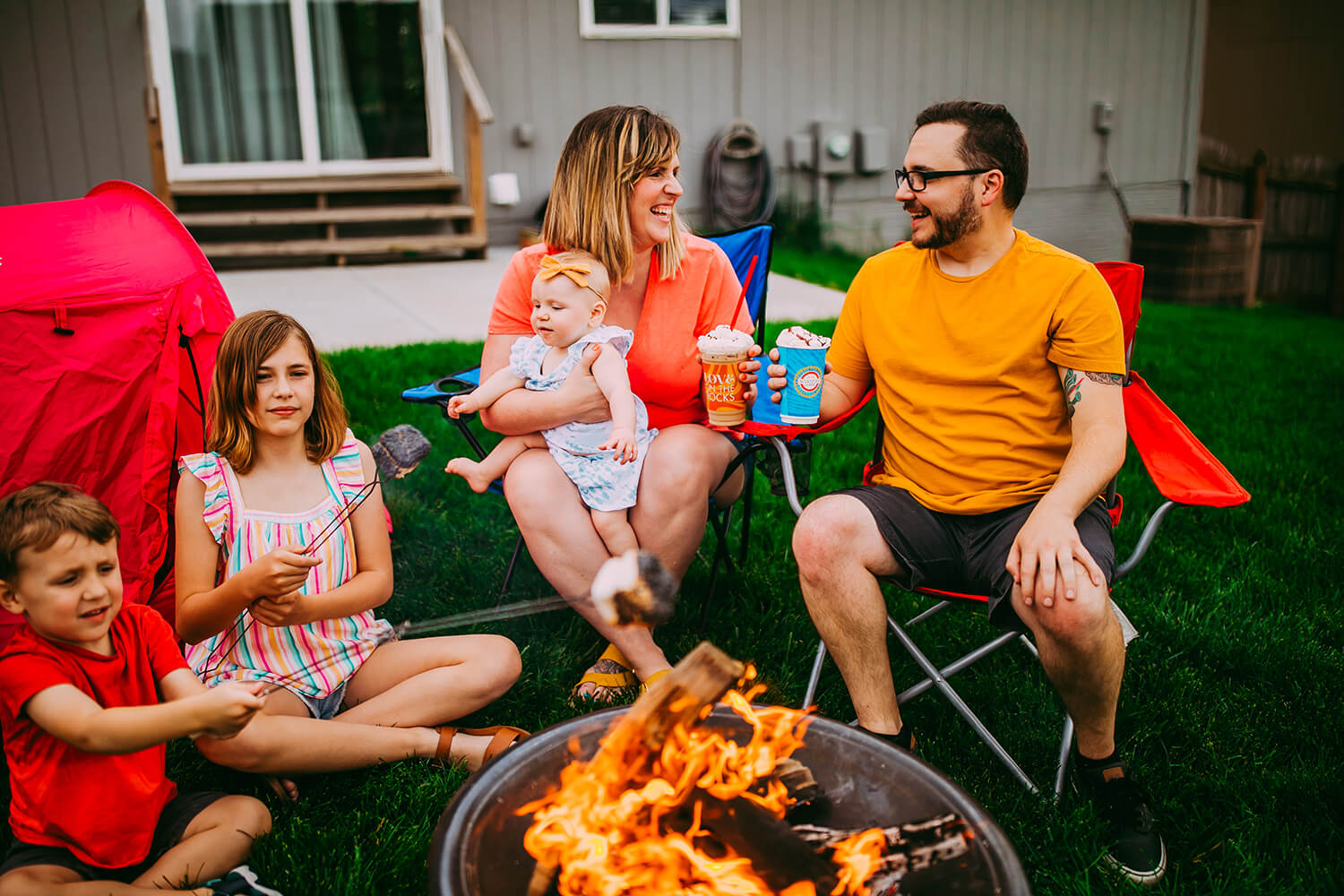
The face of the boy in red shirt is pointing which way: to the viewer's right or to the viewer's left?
to the viewer's right

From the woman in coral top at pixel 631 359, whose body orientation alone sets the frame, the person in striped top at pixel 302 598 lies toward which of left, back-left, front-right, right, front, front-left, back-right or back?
front-right

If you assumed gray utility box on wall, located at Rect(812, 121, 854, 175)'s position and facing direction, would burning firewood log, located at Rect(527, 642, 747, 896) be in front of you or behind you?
in front

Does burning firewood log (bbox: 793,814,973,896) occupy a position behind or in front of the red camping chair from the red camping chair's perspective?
in front

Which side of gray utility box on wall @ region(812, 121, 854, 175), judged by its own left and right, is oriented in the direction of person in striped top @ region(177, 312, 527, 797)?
front

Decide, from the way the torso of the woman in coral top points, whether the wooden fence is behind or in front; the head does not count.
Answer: behind

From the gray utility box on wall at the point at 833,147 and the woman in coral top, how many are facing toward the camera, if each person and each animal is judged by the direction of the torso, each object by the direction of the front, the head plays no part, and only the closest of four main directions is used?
2

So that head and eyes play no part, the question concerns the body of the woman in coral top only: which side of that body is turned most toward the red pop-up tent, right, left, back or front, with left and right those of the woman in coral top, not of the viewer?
right

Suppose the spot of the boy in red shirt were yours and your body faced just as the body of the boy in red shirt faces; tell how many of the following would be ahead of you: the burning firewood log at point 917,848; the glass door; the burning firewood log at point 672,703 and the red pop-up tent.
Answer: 2

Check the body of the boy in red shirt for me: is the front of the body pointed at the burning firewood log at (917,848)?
yes

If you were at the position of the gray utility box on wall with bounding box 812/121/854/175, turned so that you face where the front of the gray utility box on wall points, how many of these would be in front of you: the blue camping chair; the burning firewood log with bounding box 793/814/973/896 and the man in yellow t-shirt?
3

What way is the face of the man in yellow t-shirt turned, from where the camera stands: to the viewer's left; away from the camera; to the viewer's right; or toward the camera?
to the viewer's left
